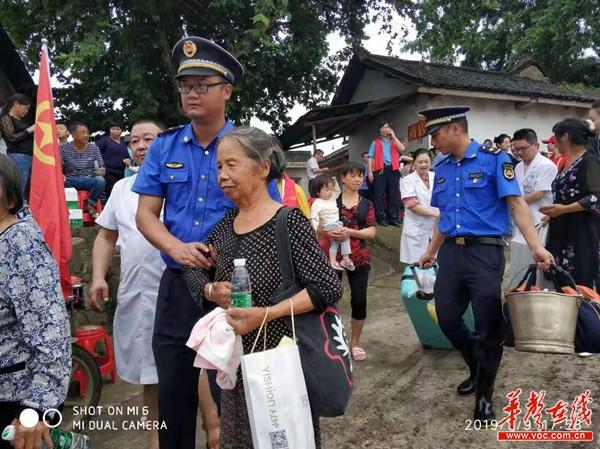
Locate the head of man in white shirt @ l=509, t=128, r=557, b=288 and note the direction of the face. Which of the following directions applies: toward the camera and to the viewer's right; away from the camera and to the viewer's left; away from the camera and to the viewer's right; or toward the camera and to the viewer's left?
toward the camera and to the viewer's left

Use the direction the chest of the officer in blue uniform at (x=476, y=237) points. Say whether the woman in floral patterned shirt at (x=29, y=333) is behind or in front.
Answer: in front

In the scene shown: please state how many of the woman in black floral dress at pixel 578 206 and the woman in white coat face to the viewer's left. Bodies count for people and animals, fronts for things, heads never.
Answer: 1

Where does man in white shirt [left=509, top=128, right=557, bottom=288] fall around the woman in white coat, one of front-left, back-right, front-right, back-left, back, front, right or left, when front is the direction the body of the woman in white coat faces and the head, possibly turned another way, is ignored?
front-left

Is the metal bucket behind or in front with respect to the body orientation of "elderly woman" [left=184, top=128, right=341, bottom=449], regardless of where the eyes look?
behind

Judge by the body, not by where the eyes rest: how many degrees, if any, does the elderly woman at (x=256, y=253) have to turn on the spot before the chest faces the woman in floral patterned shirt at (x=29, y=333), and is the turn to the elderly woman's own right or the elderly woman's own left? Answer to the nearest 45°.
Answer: approximately 45° to the elderly woman's own right

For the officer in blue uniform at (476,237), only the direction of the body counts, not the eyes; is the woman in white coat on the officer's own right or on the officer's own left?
on the officer's own right

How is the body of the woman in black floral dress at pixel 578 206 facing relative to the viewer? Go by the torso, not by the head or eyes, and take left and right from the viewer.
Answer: facing to the left of the viewer

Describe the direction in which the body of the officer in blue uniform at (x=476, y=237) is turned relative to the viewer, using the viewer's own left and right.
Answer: facing the viewer and to the left of the viewer

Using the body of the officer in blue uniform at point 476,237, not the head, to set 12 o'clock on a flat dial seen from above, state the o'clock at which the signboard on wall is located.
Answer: The signboard on wall is roughly at 4 o'clock from the officer in blue uniform.

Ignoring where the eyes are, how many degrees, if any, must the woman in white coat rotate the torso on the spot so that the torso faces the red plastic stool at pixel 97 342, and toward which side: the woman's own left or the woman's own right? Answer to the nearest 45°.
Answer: approximately 90° to the woman's own right

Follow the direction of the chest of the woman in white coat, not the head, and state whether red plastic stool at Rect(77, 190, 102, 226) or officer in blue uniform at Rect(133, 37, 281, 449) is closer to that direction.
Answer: the officer in blue uniform
